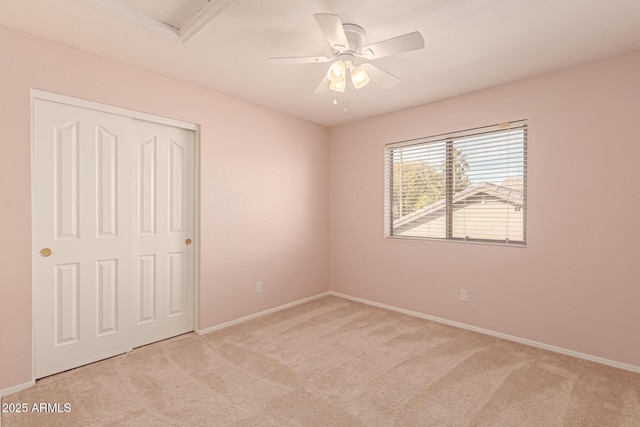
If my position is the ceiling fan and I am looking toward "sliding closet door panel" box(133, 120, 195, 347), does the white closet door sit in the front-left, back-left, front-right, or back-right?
front-left

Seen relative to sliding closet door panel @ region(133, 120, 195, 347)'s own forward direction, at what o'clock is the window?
The window is roughly at 11 o'clock from the sliding closet door panel.

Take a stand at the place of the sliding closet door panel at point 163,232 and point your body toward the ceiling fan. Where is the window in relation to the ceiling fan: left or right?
left

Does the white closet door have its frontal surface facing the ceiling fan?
yes

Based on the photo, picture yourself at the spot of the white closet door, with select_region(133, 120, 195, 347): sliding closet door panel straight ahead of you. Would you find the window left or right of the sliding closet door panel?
right

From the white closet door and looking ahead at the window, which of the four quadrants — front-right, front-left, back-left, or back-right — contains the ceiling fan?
front-right

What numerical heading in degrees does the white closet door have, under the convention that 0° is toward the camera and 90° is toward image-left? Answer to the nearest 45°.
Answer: approximately 315°

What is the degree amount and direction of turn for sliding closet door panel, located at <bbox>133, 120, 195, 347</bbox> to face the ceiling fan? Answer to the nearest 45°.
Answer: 0° — it already faces it

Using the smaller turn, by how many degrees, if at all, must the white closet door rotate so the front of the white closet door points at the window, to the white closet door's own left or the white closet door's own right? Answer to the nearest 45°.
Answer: approximately 45° to the white closet door's own left

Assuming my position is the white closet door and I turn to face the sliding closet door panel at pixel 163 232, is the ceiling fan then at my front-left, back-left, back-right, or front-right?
front-right

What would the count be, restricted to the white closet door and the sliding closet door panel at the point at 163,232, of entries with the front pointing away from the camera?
0
